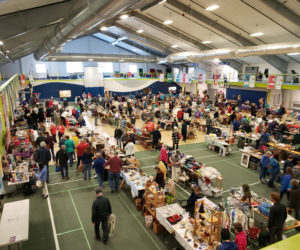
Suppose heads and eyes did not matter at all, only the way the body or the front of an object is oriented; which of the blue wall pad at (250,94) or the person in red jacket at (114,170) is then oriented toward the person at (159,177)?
the blue wall pad

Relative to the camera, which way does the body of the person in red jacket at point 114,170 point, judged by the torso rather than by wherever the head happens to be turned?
away from the camera

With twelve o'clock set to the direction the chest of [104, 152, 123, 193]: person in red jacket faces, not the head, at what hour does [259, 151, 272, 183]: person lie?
The person is roughly at 3 o'clock from the person in red jacket.

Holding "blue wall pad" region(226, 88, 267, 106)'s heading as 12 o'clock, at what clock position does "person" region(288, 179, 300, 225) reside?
The person is roughly at 12 o'clock from the blue wall pad.

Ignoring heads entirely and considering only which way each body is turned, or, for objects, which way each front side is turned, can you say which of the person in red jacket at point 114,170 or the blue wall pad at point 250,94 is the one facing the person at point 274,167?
the blue wall pad

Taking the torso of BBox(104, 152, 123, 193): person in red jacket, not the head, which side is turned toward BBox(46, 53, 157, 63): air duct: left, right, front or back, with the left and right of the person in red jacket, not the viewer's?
front

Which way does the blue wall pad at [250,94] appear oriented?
toward the camera

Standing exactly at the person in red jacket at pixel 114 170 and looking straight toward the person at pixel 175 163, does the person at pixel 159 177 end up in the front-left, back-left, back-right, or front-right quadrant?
front-right

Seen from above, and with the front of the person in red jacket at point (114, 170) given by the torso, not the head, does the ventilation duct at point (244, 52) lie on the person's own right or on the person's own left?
on the person's own right

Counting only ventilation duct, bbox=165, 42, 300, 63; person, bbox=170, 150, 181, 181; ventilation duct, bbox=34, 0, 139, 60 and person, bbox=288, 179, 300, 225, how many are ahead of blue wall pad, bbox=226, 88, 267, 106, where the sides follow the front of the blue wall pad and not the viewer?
4
